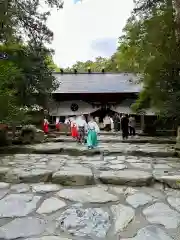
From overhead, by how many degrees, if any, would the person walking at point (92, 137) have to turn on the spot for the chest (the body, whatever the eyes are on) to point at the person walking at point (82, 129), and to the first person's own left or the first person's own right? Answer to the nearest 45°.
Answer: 0° — they already face them

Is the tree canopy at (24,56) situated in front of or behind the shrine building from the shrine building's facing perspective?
in front

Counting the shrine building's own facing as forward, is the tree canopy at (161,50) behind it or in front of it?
in front

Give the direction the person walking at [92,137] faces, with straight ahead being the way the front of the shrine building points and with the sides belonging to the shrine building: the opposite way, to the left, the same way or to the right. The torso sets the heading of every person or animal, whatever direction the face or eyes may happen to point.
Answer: the opposite way

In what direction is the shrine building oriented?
toward the camera

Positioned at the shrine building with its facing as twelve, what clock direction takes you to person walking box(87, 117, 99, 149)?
The person walking is roughly at 12 o'clock from the shrine building.

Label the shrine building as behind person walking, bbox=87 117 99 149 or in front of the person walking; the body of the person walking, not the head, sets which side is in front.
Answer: in front

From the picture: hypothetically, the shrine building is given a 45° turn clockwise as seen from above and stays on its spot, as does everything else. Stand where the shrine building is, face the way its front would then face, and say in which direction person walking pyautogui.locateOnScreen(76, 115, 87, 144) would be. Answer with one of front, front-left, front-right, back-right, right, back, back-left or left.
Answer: front-left

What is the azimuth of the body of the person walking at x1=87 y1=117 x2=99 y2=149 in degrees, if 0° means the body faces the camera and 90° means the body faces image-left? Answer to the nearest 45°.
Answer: approximately 180°

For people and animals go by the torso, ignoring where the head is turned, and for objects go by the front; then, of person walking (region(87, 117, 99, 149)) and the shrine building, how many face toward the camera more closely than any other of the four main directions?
1
